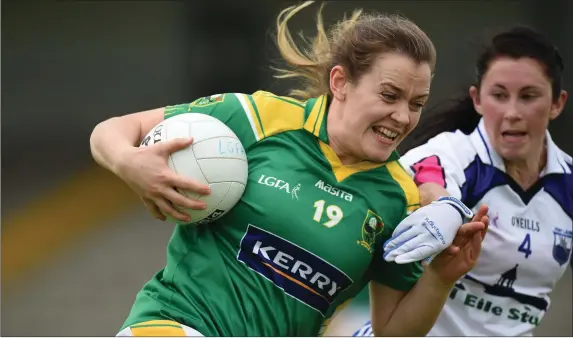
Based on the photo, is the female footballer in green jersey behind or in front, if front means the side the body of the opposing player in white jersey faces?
in front

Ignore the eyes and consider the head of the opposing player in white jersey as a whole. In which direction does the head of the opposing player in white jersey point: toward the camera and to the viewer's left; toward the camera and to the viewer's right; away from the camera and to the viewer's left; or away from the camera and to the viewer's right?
toward the camera and to the viewer's left

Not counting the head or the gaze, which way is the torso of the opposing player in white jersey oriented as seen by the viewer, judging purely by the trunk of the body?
toward the camera
